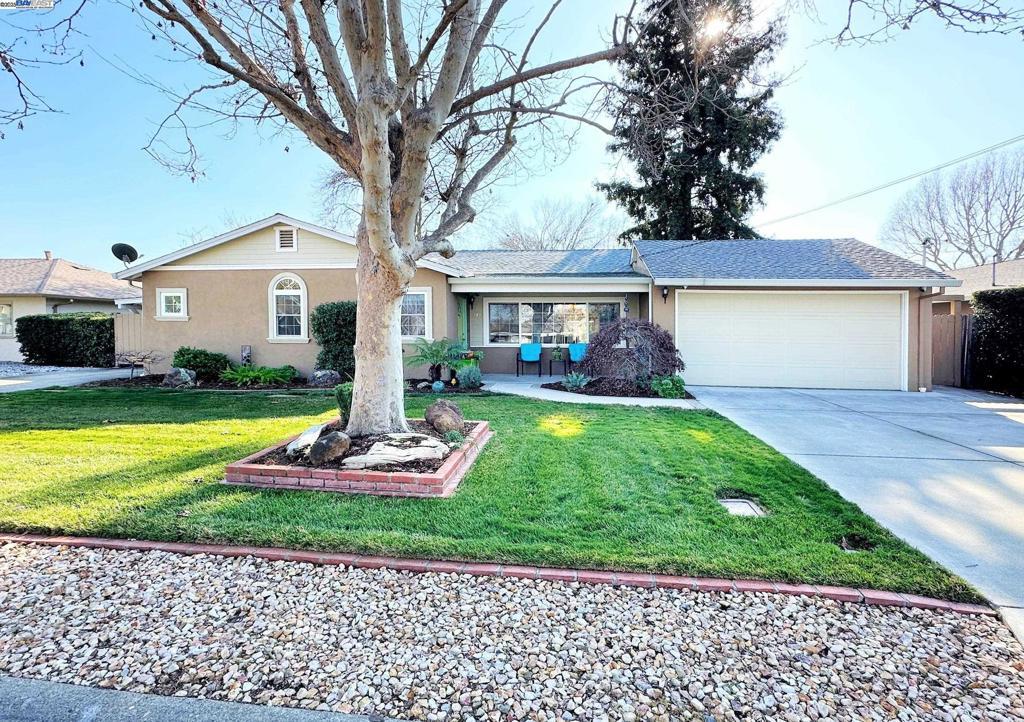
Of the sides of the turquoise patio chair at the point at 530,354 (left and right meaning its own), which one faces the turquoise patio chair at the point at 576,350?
left

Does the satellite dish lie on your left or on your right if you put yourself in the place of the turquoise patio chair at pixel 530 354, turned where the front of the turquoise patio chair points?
on your right

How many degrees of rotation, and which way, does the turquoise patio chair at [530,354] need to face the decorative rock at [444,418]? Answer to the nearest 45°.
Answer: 0° — it already faces it

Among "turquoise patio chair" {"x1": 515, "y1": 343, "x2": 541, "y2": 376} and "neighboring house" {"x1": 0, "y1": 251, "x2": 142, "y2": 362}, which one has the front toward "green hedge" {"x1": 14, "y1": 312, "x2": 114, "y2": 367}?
the neighboring house

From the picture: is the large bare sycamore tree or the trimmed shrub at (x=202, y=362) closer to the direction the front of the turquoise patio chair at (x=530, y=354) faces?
the large bare sycamore tree

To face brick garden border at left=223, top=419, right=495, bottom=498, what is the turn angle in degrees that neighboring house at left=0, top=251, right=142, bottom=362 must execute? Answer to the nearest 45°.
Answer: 0° — it already faces it

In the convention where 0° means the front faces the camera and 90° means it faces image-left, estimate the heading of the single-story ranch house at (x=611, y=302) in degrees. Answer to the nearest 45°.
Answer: approximately 0°

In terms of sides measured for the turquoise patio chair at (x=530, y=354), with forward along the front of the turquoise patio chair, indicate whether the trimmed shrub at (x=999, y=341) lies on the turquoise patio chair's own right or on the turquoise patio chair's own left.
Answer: on the turquoise patio chair's own left

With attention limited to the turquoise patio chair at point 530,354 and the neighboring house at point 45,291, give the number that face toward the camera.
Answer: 2

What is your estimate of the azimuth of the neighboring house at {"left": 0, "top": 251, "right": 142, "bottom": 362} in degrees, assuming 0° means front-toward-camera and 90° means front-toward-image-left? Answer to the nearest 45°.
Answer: approximately 0°
